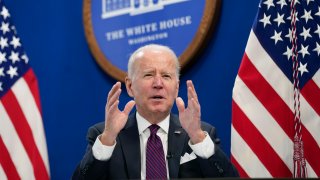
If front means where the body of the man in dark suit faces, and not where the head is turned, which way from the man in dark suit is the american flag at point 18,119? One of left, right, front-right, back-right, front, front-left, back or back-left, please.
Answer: back-right

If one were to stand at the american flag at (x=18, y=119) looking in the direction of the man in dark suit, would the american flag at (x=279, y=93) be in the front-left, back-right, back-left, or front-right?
front-left

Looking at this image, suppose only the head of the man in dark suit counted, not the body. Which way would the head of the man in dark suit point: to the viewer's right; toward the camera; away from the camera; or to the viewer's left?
toward the camera

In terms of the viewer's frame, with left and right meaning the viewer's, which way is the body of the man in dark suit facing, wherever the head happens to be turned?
facing the viewer

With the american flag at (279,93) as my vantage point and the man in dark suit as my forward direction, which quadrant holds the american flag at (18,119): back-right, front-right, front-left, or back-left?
front-right

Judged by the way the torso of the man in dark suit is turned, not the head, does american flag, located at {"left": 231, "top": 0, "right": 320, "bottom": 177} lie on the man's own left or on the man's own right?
on the man's own left
